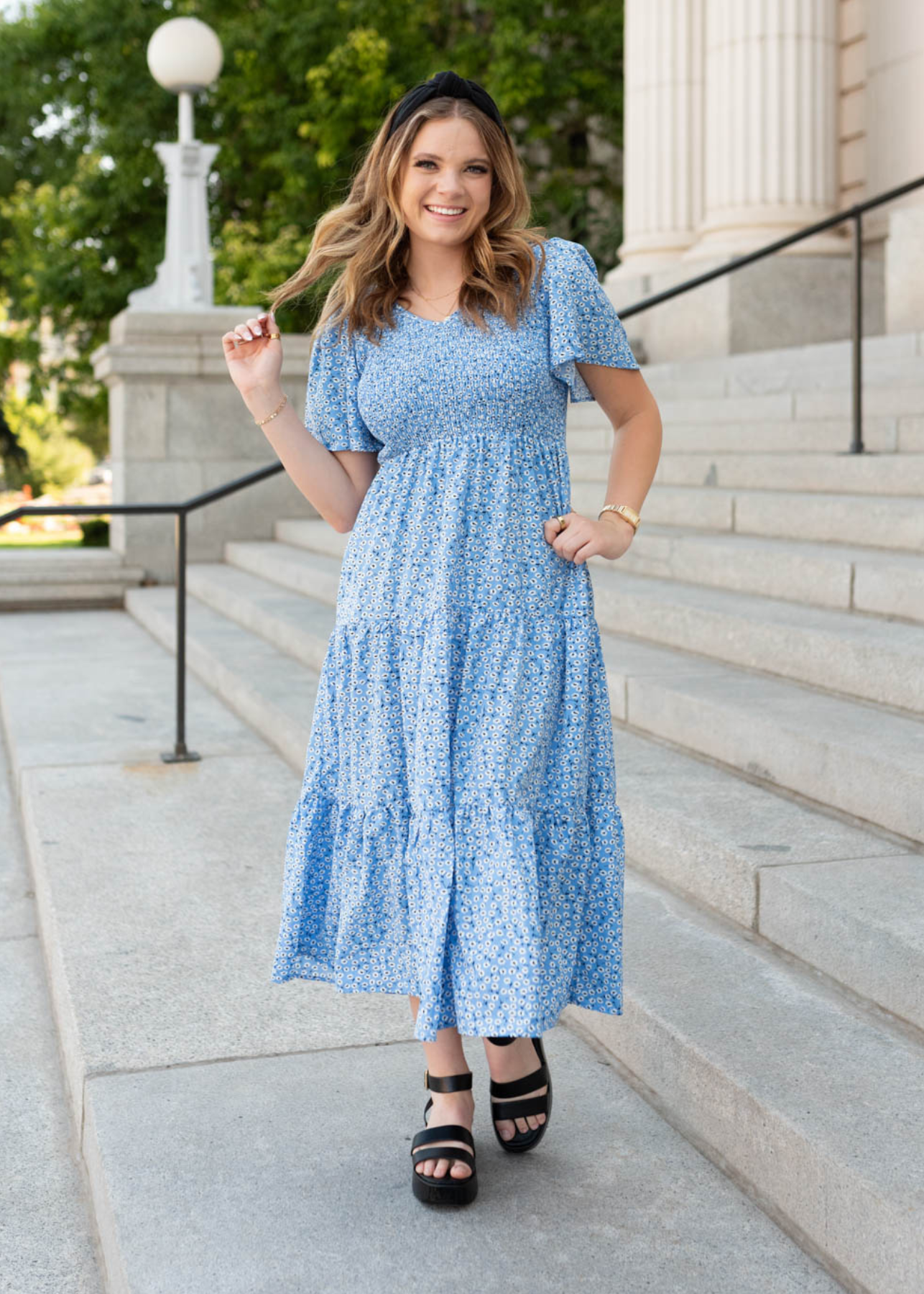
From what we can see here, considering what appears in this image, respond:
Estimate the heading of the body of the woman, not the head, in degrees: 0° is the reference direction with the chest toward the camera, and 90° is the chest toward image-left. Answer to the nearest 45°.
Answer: approximately 0°

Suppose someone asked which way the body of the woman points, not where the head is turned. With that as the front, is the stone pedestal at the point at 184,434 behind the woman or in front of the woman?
behind

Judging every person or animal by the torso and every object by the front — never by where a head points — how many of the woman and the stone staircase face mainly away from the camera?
0

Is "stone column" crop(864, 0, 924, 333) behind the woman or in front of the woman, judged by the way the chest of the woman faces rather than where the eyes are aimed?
behind

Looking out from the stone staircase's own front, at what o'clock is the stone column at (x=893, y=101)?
The stone column is roughly at 5 o'clock from the stone staircase.

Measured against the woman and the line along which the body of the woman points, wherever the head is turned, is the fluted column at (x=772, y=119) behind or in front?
behind

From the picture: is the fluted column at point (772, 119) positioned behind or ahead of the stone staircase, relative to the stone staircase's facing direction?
behind
